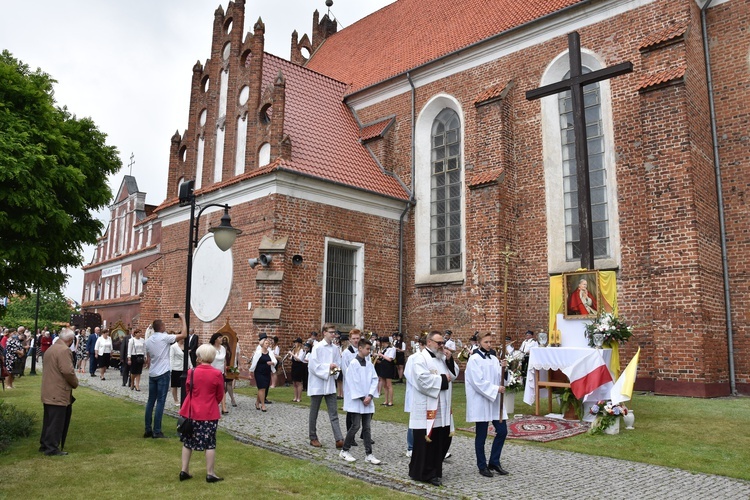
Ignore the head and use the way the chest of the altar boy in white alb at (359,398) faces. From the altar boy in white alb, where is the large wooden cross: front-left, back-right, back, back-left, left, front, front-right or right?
left

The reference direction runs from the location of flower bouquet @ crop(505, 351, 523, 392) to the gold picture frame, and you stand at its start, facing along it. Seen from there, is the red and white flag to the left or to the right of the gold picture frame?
right

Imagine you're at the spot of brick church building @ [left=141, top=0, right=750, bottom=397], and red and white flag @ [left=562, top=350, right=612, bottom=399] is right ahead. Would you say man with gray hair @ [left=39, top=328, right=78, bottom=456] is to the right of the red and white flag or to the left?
right

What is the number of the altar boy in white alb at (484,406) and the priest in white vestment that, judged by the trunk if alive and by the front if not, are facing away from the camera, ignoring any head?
0

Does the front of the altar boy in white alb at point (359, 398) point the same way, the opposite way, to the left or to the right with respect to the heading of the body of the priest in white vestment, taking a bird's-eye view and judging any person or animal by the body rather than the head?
the same way

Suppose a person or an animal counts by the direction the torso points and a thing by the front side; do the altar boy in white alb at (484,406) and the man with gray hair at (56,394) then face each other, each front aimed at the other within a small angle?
no

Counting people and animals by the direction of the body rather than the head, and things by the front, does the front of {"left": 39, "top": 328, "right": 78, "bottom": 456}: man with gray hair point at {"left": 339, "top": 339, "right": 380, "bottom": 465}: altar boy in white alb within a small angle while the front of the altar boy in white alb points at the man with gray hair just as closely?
no

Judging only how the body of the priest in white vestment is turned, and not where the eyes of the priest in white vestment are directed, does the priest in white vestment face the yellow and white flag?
no

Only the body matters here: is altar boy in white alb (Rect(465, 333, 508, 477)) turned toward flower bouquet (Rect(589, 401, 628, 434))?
no

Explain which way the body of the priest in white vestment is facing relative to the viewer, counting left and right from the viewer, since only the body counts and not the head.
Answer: facing the viewer and to the right of the viewer

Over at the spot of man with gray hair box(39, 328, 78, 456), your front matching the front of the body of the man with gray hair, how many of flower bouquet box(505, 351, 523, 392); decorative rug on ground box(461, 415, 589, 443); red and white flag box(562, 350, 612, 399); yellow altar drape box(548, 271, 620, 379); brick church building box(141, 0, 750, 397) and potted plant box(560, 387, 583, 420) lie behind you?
0

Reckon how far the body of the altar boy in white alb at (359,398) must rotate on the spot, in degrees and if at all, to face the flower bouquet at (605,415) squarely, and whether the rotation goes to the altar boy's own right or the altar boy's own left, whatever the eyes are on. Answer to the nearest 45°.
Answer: approximately 45° to the altar boy's own left

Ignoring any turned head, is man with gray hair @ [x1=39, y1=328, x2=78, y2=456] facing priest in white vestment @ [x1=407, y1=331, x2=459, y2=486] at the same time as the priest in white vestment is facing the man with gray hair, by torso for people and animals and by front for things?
no

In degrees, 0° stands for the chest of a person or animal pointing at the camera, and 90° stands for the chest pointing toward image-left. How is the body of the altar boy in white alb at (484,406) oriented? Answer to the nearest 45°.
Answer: approximately 315°

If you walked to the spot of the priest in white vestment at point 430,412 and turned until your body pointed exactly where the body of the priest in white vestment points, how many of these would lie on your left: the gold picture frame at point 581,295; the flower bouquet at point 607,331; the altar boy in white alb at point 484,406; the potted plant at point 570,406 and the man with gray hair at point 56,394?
4

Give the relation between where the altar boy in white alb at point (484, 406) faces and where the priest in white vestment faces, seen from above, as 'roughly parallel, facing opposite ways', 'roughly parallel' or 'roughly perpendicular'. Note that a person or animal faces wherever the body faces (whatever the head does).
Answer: roughly parallel

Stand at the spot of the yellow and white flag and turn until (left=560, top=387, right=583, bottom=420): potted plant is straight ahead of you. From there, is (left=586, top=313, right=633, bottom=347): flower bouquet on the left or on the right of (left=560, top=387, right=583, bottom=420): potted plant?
right

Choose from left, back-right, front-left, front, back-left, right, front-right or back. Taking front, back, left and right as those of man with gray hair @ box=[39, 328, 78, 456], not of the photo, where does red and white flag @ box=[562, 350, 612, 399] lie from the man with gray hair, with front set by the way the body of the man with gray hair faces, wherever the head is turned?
front-right

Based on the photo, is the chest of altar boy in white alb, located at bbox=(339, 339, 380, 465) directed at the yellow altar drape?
no

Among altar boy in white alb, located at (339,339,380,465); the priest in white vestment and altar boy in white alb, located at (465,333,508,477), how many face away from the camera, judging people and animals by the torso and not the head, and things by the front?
0

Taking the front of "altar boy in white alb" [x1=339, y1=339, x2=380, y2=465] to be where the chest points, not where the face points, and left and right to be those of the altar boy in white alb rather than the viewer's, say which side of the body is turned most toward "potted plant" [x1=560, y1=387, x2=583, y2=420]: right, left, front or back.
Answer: left
